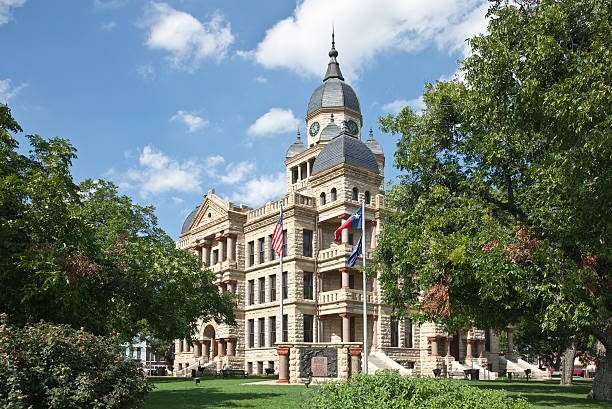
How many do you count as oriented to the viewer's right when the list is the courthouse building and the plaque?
0

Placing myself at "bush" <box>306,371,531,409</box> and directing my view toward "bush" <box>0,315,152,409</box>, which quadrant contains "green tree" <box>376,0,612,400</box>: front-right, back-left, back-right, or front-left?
back-right

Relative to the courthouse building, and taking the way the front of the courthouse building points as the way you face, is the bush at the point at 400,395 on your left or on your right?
on your left

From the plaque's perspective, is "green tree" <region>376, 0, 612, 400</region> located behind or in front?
in front

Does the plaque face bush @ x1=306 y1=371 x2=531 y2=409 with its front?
yes

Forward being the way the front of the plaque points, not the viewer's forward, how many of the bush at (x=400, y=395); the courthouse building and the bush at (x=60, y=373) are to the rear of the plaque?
1

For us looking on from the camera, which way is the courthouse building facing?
facing the viewer and to the left of the viewer

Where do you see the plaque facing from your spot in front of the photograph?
facing the viewer

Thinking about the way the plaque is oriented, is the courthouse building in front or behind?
behind

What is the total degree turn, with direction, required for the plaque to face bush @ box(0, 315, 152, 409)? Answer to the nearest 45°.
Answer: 0° — it already faces it

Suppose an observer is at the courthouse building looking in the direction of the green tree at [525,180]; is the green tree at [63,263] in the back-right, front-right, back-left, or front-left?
front-right

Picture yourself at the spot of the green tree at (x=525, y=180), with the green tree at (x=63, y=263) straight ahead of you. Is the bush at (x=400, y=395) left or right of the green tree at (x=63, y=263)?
left
